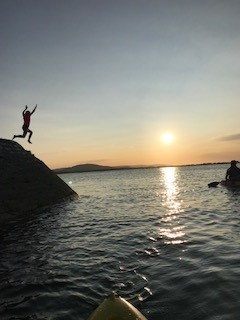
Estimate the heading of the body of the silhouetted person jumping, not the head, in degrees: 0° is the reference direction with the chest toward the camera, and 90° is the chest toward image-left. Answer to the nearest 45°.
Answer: approximately 270°

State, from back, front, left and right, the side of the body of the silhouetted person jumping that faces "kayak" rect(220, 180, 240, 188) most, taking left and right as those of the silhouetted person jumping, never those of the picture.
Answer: front
